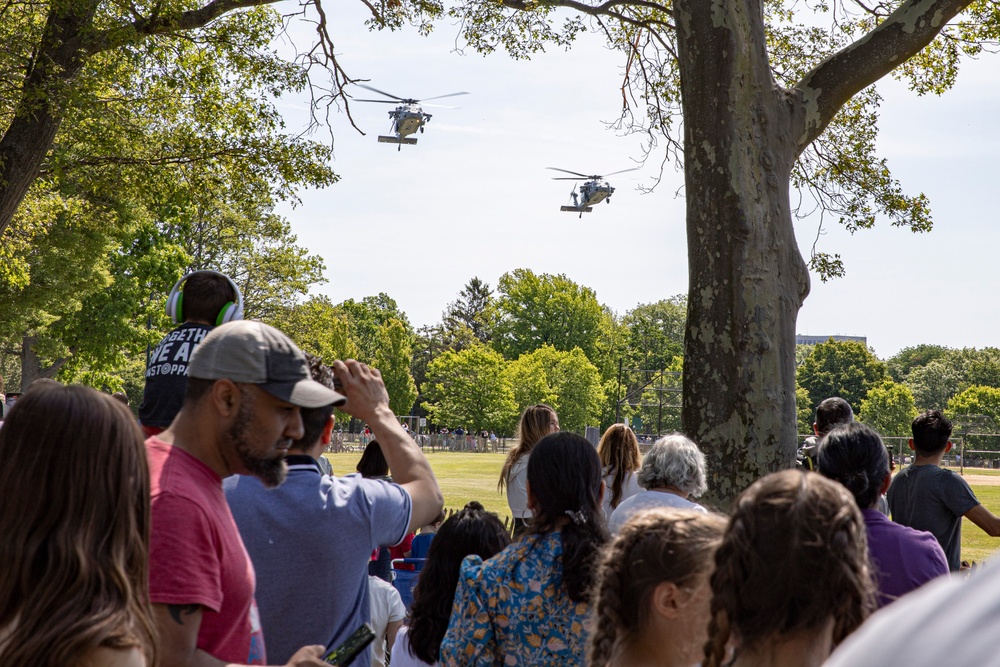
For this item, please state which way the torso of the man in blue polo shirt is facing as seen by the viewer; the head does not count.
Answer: away from the camera

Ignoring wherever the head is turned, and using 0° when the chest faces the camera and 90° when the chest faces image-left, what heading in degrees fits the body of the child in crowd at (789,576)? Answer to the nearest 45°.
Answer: approximately 180°

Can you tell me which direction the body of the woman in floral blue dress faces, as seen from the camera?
away from the camera

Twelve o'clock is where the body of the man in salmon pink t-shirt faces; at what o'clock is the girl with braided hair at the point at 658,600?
The girl with braided hair is roughly at 12 o'clock from the man in salmon pink t-shirt.

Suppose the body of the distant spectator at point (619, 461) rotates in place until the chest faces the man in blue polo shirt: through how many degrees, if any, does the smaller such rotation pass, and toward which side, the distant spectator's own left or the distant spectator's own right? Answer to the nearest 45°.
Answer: approximately 180°

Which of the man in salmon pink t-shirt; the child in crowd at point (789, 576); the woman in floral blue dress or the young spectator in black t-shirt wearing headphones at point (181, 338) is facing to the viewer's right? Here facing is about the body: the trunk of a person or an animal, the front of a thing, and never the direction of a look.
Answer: the man in salmon pink t-shirt

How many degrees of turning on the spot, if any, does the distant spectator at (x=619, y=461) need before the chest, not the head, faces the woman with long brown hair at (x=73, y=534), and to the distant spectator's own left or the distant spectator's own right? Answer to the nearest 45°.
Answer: approximately 180°

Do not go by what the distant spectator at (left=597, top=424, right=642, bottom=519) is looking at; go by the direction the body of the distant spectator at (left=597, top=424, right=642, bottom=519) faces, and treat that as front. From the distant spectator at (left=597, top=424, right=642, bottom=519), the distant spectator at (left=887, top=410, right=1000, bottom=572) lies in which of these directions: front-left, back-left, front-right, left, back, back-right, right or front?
right

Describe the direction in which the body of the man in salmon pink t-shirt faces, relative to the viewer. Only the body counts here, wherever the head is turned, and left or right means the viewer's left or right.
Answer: facing to the right of the viewer

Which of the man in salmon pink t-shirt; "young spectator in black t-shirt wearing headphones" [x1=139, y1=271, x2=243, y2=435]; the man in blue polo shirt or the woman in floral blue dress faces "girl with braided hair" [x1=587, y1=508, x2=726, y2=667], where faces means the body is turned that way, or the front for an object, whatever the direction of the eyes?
the man in salmon pink t-shirt

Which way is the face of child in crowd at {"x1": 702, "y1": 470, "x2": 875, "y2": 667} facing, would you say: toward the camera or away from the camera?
away from the camera

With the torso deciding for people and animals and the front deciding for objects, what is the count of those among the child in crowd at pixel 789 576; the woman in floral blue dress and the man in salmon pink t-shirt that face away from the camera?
2

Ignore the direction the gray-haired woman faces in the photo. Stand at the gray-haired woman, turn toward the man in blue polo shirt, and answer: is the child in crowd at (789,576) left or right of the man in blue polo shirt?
left

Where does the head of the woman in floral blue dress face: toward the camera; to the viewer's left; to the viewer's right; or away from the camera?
away from the camera

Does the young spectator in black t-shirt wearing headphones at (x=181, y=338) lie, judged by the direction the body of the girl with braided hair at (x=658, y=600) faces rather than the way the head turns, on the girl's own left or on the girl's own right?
on the girl's own left

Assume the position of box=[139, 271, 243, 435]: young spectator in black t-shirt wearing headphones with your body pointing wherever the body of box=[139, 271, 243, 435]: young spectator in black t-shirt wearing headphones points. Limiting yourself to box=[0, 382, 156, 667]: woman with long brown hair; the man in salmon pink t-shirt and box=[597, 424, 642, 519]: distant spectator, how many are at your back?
2
